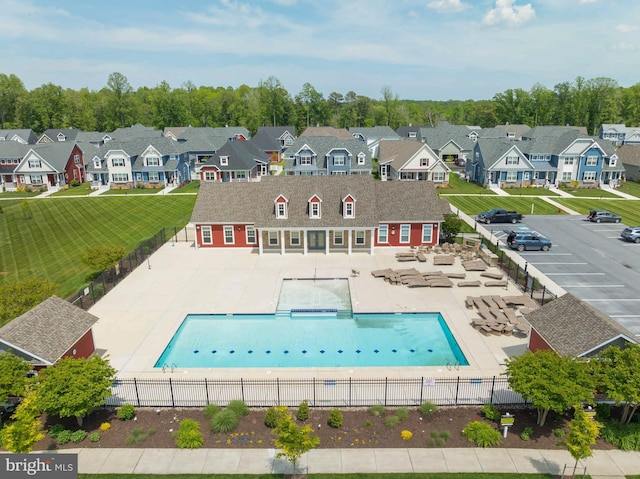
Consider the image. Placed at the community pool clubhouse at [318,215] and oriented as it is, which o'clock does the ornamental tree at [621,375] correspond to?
The ornamental tree is roughly at 11 o'clock from the community pool clubhouse.

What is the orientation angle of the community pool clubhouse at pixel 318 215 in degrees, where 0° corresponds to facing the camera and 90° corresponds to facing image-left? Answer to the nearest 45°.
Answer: approximately 0°

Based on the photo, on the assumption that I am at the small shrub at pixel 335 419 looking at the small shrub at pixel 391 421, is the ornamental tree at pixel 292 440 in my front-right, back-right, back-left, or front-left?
back-right

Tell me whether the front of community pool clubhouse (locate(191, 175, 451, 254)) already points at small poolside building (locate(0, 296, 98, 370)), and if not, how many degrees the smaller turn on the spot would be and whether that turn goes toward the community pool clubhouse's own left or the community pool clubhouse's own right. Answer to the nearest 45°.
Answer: approximately 45° to the community pool clubhouse's own right

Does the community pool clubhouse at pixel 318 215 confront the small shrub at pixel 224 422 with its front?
yes

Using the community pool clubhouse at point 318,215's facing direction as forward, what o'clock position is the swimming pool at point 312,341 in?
The swimming pool is roughly at 12 o'clock from the community pool clubhouse.

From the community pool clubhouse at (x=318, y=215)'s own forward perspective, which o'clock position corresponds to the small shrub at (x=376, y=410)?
The small shrub is roughly at 12 o'clock from the community pool clubhouse.

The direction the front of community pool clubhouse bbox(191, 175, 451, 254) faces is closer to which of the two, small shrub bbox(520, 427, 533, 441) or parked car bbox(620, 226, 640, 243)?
the small shrub
